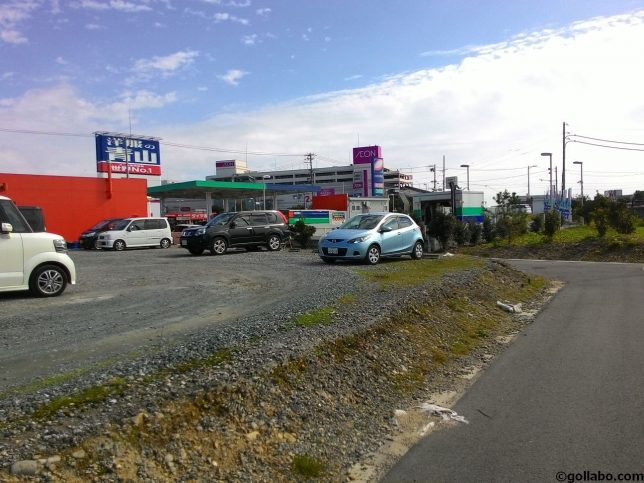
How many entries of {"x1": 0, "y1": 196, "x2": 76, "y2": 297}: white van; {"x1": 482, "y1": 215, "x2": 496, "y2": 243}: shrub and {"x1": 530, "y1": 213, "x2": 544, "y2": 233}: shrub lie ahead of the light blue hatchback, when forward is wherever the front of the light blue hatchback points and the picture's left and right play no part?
1

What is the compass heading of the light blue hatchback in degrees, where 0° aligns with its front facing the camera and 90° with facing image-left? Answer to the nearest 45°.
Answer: approximately 45°

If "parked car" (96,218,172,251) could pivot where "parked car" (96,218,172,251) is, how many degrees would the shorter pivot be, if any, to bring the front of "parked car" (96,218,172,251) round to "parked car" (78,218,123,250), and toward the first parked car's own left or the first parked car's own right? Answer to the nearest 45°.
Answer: approximately 45° to the first parked car's own right

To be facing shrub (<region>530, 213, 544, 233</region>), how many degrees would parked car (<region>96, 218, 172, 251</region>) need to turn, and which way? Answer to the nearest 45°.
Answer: approximately 135° to its left

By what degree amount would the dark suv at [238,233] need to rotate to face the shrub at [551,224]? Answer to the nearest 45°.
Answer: approximately 135° to its left

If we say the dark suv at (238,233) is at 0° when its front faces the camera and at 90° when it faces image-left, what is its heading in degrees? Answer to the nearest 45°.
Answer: approximately 45°

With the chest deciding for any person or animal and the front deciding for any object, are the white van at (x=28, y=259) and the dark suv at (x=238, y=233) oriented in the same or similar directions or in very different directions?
very different directions

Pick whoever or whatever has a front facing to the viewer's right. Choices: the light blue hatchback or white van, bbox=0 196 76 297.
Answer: the white van

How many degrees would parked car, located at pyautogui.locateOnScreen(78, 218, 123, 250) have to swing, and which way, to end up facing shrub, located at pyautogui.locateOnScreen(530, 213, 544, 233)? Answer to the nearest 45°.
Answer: approximately 135° to its left

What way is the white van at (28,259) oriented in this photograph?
to the viewer's right

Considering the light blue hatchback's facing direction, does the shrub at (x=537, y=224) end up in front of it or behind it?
behind

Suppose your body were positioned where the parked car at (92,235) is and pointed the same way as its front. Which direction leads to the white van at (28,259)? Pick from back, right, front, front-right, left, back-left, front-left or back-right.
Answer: front-left
